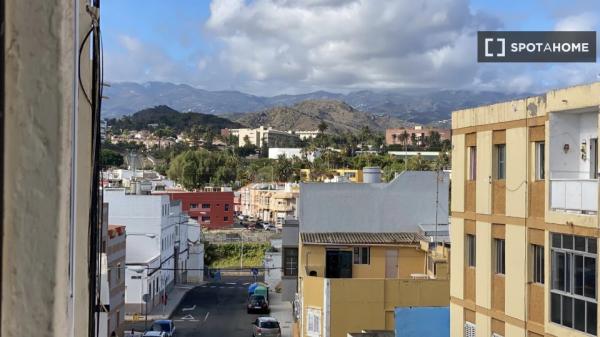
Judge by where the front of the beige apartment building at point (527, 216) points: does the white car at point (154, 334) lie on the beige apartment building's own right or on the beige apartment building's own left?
on the beige apartment building's own right

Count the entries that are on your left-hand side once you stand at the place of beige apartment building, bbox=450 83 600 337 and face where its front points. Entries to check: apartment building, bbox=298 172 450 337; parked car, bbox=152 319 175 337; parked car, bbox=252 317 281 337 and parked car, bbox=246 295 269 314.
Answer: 0

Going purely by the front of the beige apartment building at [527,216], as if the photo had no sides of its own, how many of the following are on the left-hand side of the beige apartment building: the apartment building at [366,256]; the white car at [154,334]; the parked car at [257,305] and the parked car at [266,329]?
0

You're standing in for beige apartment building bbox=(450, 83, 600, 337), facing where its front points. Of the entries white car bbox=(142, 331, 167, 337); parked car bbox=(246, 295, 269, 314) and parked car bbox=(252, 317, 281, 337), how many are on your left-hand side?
0

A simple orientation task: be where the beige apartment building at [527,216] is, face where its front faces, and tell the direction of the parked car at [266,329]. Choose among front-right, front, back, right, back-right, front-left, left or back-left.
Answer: right

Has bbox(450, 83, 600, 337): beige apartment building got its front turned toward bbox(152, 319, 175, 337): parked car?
no

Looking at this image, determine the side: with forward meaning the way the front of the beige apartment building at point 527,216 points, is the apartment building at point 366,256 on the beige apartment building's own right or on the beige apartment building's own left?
on the beige apartment building's own right

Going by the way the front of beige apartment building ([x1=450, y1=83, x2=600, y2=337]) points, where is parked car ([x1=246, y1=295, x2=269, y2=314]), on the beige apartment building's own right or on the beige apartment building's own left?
on the beige apartment building's own right
